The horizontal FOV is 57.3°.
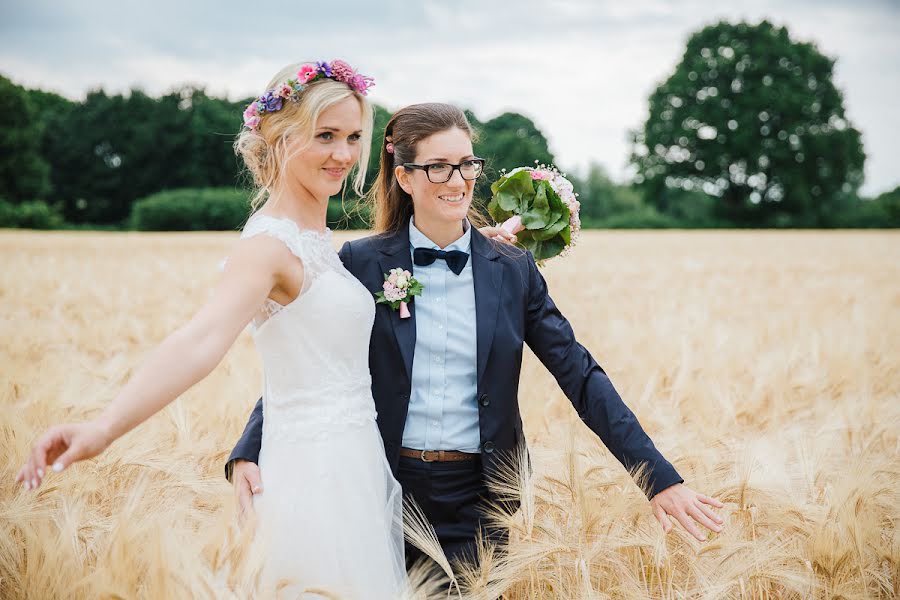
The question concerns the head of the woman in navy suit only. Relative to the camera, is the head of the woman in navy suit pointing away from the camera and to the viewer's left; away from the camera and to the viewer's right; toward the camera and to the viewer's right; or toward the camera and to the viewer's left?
toward the camera and to the viewer's right

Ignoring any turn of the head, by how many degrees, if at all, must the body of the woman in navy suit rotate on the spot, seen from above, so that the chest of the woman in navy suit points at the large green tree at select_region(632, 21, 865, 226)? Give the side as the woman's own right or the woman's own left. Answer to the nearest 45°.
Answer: approximately 180°

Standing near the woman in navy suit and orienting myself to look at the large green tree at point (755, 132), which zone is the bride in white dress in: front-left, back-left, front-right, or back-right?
back-left

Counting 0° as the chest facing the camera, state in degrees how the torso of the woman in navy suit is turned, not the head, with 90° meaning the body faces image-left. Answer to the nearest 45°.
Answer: approximately 0°

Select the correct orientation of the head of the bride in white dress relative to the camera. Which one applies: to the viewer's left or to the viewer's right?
to the viewer's right
